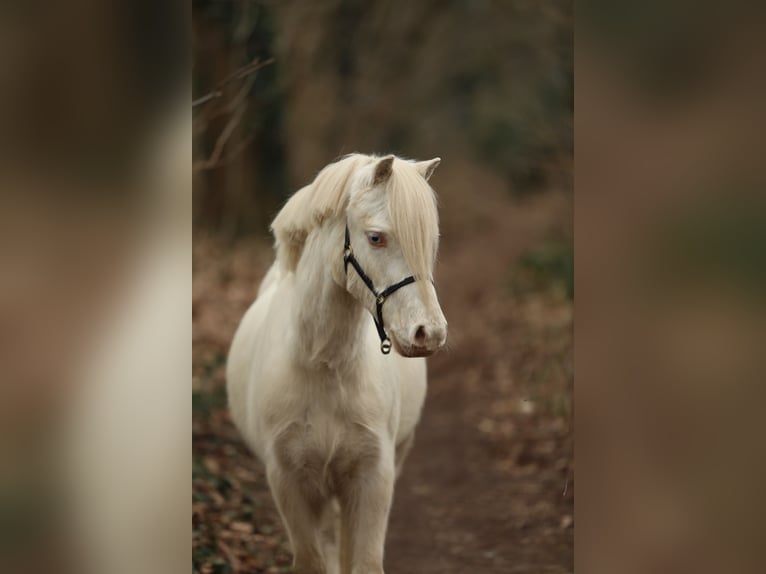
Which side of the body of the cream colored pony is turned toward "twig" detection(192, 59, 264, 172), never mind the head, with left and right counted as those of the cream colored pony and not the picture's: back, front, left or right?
back

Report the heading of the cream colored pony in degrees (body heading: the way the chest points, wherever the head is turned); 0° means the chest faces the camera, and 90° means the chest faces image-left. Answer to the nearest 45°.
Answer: approximately 0°
